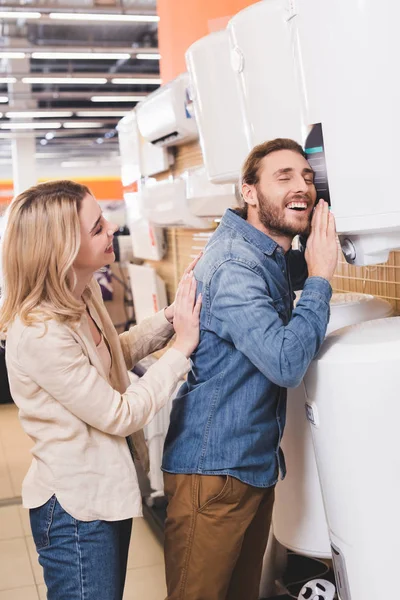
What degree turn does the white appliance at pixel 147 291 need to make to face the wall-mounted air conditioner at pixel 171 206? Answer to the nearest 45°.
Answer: approximately 45° to its left

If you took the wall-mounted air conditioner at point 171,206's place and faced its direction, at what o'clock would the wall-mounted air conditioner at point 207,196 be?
the wall-mounted air conditioner at point 207,196 is roughly at 10 o'clock from the wall-mounted air conditioner at point 171,206.

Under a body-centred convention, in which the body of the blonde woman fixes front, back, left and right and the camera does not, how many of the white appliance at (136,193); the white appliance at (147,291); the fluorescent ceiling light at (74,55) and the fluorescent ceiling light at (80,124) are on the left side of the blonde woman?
4

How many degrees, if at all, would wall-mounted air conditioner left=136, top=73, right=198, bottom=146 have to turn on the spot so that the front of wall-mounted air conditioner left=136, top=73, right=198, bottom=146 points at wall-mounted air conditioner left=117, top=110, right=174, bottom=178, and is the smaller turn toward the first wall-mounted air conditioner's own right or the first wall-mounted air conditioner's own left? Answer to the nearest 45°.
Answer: approximately 135° to the first wall-mounted air conditioner's own right

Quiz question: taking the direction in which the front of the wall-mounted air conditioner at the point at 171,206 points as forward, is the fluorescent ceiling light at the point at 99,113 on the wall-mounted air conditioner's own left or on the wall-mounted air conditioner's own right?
on the wall-mounted air conditioner's own right

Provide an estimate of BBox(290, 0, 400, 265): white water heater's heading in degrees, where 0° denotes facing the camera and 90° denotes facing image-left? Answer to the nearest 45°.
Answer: approximately 90°

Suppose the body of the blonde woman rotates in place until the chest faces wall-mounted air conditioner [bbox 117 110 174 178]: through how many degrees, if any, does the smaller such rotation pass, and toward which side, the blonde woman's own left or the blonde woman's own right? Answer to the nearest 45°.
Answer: approximately 90° to the blonde woman's own left
